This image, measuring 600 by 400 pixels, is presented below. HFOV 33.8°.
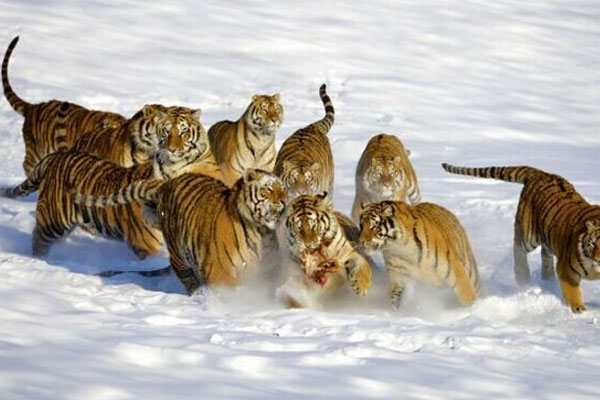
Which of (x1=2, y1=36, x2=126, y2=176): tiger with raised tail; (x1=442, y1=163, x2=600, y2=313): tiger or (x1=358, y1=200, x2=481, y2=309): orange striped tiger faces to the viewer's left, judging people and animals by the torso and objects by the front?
the orange striped tiger

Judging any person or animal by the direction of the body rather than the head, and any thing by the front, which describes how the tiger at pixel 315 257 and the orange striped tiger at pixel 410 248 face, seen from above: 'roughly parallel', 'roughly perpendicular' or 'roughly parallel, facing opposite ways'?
roughly perpendicular

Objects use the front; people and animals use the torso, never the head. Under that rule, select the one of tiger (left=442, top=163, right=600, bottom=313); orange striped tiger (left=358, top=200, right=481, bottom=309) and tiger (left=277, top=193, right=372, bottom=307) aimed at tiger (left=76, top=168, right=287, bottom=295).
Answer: the orange striped tiger

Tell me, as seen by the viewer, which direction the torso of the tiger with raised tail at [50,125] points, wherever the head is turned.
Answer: to the viewer's right

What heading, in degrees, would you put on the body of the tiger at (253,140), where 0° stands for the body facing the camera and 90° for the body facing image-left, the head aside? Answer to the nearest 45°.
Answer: approximately 315°

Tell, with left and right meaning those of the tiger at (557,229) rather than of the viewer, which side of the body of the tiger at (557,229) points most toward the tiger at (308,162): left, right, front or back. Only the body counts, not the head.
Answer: back

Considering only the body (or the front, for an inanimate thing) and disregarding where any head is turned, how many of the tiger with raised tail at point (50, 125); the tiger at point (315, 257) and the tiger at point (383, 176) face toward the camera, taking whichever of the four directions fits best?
2

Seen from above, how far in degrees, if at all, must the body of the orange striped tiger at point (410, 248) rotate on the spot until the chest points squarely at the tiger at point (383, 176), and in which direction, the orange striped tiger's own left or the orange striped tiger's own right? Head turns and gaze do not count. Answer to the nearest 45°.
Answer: approximately 90° to the orange striped tiger's own right

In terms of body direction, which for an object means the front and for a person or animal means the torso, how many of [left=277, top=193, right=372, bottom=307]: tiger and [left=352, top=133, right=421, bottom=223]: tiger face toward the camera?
2

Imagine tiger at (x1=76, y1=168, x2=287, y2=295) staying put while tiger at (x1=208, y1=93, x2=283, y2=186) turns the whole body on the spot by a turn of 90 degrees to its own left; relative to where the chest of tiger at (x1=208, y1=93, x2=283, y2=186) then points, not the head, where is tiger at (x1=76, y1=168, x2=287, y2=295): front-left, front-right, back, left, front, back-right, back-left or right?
back-right

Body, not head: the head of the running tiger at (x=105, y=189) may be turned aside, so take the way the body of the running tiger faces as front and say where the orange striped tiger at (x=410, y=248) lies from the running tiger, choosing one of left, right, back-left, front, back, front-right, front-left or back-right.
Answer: front-right

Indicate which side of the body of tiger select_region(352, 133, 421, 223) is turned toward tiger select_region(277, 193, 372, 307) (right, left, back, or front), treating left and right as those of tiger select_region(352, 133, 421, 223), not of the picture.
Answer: front
